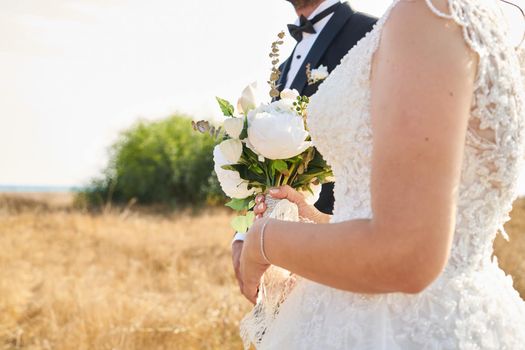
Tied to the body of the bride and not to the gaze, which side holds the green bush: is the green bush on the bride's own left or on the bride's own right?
on the bride's own right

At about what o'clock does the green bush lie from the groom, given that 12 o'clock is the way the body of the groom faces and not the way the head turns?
The green bush is roughly at 4 o'clock from the groom.

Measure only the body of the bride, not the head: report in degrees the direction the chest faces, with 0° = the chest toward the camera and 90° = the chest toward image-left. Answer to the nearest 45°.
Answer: approximately 90°

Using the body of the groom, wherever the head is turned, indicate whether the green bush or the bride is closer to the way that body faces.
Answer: the bride

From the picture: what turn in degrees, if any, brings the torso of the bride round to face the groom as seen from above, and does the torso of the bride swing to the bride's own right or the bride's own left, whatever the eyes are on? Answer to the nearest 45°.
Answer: approximately 90° to the bride's own right
